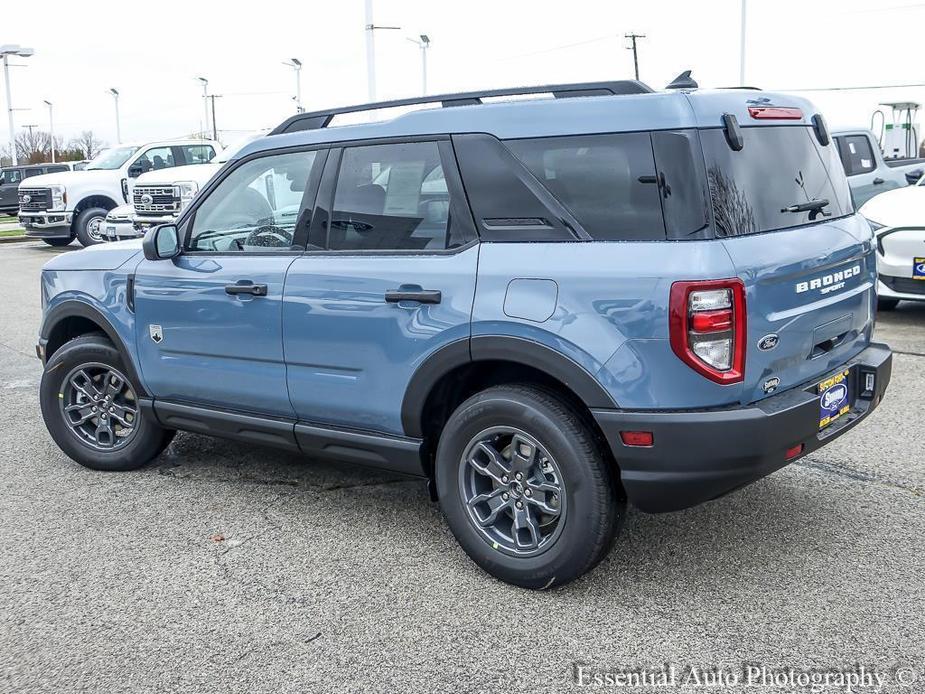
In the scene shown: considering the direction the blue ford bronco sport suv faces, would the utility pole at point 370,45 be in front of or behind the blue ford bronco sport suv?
in front

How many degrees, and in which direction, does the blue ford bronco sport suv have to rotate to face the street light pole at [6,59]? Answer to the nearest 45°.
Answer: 0° — it already faces it

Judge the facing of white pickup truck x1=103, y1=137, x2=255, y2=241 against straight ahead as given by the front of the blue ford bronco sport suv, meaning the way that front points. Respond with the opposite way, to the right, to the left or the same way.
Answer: to the left

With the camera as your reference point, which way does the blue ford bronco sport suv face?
facing away from the viewer and to the left of the viewer

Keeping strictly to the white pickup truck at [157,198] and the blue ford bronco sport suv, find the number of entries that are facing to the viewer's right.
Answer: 0

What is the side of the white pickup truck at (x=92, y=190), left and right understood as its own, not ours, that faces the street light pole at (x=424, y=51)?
back

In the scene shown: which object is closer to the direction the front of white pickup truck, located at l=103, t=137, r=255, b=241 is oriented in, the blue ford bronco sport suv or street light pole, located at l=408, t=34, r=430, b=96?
the blue ford bronco sport suv

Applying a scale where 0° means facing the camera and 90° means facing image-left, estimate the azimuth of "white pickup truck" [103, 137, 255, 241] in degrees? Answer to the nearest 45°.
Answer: approximately 45°

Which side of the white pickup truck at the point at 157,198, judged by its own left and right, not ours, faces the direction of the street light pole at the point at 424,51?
back

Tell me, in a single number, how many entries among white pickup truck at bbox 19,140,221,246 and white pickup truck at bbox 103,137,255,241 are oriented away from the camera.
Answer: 0

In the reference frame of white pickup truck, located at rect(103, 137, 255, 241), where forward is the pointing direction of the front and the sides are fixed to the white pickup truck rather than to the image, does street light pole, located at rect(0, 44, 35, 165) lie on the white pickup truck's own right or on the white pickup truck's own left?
on the white pickup truck's own right

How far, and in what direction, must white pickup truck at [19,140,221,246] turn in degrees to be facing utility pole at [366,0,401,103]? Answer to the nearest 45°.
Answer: approximately 135° to its left
